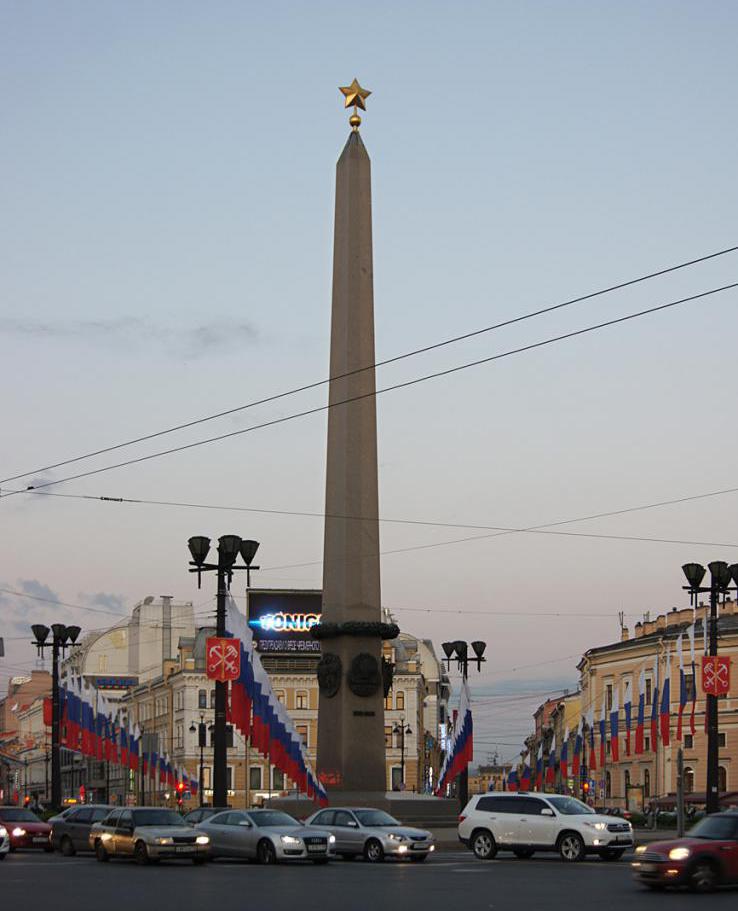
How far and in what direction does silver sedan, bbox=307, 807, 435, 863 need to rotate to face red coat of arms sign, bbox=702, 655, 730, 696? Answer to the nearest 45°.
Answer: approximately 90° to its left

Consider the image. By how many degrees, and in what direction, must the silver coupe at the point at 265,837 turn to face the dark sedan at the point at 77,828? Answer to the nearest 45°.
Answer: approximately 180°

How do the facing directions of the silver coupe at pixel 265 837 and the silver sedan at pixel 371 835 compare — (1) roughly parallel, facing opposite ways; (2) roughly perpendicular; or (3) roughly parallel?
roughly parallel

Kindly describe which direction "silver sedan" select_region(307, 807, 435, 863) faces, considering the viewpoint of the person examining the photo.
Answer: facing the viewer and to the right of the viewer

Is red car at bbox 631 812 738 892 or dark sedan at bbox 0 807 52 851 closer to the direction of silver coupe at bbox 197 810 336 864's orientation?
the red car

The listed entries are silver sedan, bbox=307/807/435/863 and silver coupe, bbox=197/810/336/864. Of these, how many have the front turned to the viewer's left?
0

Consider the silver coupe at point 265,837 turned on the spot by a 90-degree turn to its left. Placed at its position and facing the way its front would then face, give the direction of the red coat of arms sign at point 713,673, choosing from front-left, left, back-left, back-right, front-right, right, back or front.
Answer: front

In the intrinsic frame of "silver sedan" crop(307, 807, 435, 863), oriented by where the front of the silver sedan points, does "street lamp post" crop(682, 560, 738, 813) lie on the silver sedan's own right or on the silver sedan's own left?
on the silver sedan's own left

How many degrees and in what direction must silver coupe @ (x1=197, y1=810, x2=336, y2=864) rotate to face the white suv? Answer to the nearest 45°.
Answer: approximately 45° to its left

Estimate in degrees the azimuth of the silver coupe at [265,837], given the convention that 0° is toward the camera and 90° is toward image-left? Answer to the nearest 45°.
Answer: approximately 315°

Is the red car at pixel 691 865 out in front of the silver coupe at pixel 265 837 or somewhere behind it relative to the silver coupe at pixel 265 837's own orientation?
in front
